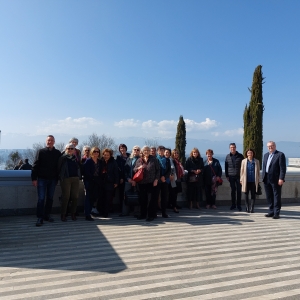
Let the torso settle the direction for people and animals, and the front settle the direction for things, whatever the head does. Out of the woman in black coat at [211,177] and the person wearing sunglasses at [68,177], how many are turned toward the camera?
2

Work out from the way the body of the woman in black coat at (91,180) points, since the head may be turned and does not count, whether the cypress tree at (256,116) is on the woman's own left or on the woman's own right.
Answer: on the woman's own left

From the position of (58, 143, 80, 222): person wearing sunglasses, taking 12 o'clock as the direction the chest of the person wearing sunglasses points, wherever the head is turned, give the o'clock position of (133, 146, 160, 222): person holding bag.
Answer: The person holding bag is roughly at 9 o'clock from the person wearing sunglasses.

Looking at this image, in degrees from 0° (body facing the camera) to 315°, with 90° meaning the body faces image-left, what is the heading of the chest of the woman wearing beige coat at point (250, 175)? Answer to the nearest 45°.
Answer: approximately 0°

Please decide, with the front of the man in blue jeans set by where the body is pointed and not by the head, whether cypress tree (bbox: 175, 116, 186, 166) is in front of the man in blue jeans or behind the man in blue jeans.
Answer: behind

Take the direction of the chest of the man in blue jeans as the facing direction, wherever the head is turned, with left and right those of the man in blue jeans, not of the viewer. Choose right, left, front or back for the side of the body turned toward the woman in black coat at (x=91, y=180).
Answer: left
